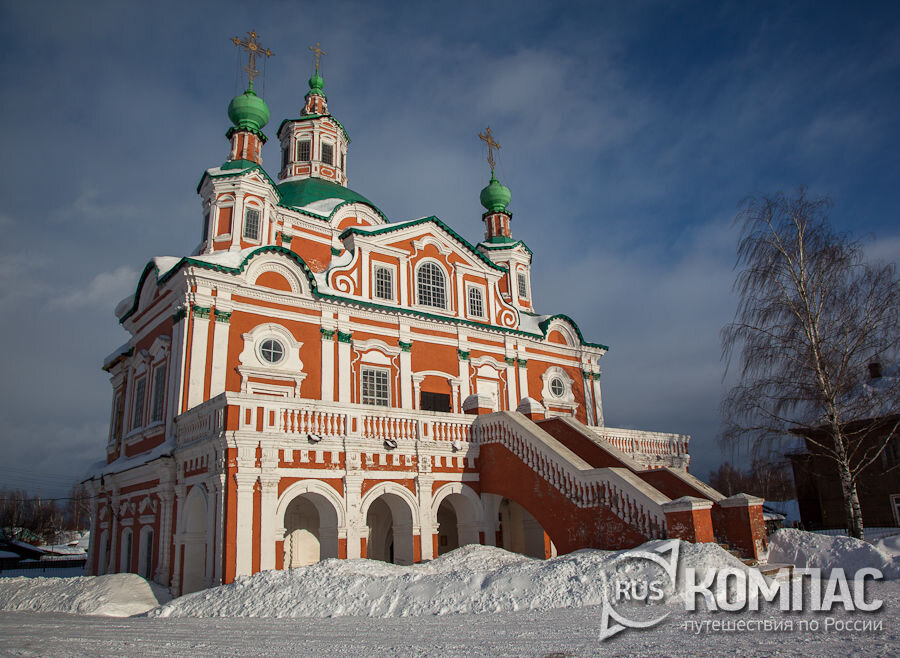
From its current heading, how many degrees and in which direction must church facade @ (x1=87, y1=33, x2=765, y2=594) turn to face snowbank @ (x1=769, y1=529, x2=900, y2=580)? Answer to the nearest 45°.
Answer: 0° — it already faces it

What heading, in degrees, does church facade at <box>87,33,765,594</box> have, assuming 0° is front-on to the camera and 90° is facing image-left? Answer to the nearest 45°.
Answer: approximately 315°

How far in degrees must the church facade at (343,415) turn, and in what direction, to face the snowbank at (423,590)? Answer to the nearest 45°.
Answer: approximately 45° to its right

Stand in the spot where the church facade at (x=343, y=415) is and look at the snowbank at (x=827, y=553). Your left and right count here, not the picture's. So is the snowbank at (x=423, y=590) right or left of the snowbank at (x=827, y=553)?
right
